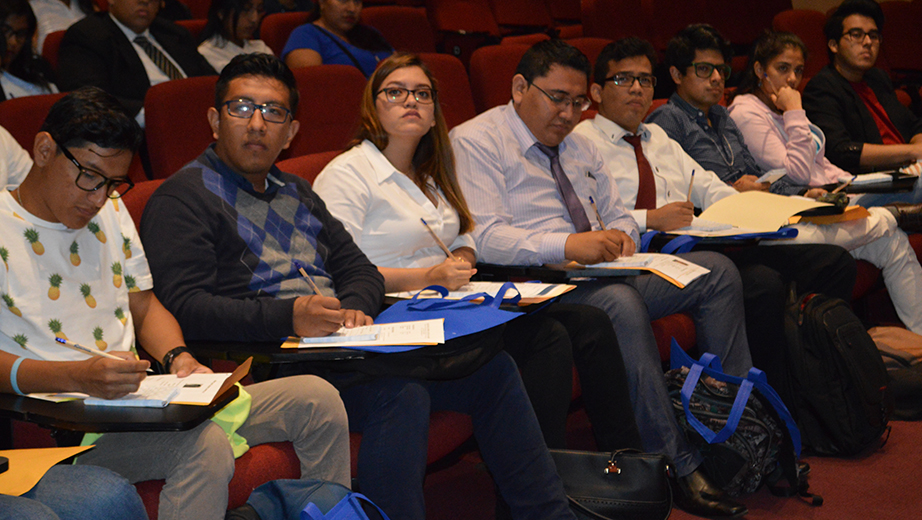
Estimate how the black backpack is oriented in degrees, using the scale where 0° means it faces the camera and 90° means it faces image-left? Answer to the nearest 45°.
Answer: approximately 315°

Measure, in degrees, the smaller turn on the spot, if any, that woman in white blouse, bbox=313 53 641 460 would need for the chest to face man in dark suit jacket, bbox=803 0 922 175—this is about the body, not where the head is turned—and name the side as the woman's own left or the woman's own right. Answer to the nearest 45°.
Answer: approximately 90° to the woman's own left

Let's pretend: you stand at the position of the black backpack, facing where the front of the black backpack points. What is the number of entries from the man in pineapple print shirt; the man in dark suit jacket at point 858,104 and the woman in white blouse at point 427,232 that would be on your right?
2

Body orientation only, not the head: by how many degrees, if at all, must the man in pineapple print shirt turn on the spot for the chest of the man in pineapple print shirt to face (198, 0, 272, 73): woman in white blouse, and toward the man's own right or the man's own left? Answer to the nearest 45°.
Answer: approximately 135° to the man's own left

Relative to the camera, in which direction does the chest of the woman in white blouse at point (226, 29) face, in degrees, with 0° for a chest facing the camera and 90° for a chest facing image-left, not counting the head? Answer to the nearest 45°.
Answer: approximately 315°

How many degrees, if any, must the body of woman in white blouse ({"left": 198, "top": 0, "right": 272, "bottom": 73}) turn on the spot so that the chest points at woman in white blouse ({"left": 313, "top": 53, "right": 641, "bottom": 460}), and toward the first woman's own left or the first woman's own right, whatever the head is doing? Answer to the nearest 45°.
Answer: approximately 45° to the first woman's own right

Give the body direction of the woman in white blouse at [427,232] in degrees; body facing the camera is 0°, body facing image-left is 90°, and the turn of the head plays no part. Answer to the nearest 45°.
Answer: approximately 315°

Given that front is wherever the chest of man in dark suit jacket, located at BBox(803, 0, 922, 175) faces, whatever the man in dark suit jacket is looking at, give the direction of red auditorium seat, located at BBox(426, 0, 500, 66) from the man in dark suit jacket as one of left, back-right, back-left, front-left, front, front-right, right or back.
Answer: back-right

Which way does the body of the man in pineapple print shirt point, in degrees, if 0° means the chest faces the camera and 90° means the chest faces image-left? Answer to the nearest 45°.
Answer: approximately 315°

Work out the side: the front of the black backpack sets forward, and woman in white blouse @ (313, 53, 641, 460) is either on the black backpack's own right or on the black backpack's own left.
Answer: on the black backpack's own right

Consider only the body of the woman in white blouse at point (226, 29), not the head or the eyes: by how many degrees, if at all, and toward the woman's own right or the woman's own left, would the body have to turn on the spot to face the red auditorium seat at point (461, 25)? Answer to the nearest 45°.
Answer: approximately 90° to the woman's own left

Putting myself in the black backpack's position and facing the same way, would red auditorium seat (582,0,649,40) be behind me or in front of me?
behind

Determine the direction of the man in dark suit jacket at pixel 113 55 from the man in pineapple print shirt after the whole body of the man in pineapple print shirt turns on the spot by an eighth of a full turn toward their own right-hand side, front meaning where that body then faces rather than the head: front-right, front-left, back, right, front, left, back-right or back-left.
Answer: back
